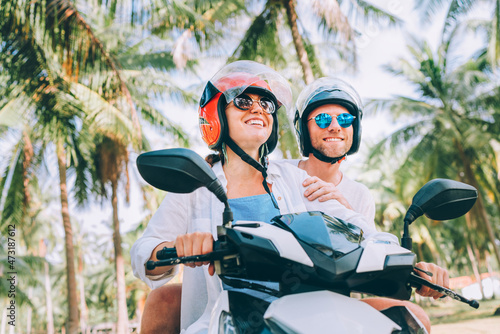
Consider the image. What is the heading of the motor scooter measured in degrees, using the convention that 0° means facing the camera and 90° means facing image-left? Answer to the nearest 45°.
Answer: approximately 315°

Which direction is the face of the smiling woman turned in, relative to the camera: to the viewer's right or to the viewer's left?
to the viewer's right

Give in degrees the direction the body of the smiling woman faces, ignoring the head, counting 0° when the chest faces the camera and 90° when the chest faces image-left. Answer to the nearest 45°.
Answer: approximately 315°

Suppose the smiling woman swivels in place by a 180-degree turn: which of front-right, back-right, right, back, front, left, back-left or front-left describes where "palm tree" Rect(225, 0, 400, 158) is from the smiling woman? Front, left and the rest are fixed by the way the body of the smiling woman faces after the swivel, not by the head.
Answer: front-right

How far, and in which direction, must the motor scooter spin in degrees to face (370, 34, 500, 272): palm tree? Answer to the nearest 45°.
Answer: approximately 135° to its left

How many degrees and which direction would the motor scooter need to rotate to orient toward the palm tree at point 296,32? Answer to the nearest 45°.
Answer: approximately 135° to its left
